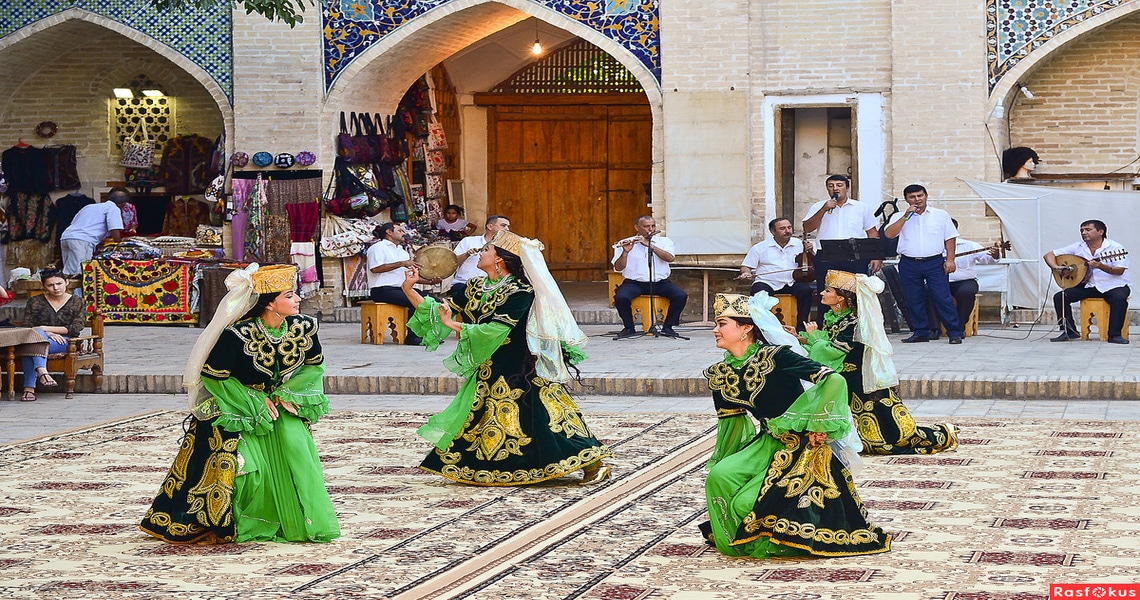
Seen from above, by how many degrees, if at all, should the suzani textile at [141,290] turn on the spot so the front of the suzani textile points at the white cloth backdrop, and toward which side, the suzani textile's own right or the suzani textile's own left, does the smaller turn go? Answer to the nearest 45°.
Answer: approximately 45° to the suzani textile's own left

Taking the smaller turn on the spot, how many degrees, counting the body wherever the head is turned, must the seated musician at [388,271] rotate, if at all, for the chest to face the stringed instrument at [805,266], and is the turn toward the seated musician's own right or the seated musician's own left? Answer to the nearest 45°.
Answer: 0° — they already face it

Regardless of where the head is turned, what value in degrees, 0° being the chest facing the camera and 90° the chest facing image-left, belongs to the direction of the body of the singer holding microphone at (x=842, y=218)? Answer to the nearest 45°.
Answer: approximately 0°

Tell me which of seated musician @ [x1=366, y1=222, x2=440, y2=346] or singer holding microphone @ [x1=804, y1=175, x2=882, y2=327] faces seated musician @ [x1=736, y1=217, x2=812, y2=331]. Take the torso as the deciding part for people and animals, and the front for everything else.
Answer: seated musician @ [x1=366, y1=222, x2=440, y2=346]

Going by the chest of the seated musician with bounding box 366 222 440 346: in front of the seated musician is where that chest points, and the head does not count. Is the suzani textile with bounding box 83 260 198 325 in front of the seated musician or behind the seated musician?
behind

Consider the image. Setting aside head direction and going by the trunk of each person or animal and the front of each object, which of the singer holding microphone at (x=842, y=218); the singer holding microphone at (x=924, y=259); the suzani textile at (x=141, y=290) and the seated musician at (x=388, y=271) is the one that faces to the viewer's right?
the seated musician

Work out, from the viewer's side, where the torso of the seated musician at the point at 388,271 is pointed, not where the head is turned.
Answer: to the viewer's right

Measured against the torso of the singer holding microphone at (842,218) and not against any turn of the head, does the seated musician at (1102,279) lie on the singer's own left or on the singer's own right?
on the singer's own left
